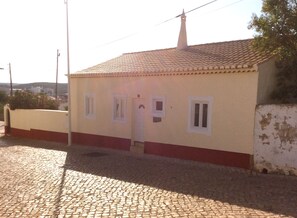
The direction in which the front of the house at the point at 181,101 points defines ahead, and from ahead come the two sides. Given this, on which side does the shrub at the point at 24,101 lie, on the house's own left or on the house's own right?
on the house's own right

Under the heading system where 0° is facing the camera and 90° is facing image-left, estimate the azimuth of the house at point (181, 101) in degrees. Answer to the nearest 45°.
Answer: approximately 45°

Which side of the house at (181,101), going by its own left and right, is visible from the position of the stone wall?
left
